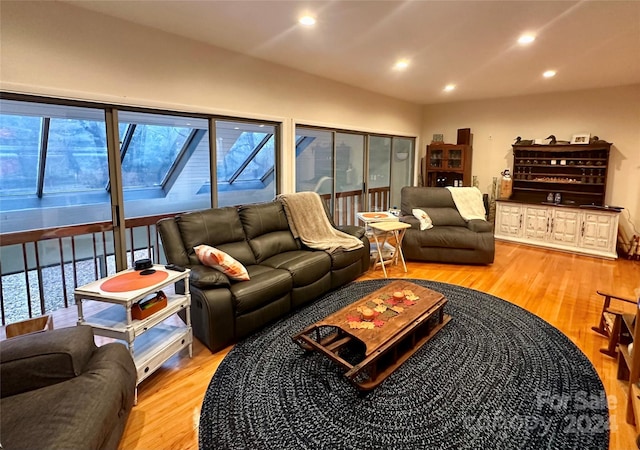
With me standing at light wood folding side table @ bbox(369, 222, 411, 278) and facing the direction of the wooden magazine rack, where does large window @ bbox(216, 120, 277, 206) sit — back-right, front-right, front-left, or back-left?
back-right

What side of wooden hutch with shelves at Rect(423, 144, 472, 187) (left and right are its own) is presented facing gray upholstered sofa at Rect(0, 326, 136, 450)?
front

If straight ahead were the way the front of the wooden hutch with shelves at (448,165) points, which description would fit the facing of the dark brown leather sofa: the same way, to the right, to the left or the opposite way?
to the left

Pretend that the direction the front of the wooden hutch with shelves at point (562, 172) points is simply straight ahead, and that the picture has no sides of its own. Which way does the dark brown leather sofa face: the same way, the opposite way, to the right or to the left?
to the left

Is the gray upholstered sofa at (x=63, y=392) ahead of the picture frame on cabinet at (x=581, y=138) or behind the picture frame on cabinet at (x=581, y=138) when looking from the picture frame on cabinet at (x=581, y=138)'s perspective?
ahead

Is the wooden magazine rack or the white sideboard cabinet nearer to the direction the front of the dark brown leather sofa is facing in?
the wooden magazine rack

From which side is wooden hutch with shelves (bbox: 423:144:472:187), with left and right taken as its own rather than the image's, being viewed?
front

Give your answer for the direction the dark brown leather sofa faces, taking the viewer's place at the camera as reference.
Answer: facing the viewer and to the right of the viewer

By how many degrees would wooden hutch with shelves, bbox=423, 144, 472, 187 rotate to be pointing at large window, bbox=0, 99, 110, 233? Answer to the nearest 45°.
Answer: approximately 45° to its right

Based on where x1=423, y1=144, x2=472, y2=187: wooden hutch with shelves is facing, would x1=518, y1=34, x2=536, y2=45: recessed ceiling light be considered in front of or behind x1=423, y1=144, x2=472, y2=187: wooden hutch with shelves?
in front

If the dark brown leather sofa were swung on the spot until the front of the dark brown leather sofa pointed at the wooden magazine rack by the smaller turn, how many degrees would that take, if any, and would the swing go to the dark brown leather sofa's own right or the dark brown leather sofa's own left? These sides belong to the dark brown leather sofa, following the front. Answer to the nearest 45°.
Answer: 0° — it already faces it

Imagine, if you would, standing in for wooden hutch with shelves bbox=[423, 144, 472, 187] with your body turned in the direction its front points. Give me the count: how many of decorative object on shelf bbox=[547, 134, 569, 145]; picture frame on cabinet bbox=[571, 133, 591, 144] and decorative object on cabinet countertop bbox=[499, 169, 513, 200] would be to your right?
0

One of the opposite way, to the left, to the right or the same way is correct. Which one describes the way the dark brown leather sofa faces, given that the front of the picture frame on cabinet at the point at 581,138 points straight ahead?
to the left

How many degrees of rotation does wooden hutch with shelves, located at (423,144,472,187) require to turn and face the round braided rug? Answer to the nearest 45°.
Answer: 0° — it already faces it

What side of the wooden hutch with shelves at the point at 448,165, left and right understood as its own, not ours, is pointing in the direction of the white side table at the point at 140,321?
front

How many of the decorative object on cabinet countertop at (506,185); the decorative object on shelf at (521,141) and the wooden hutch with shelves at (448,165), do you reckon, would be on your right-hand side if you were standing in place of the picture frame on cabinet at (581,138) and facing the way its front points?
3

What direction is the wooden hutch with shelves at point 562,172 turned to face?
toward the camera

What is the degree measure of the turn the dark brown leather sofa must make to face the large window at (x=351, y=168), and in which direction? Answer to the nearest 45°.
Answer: approximately 90° to its left
